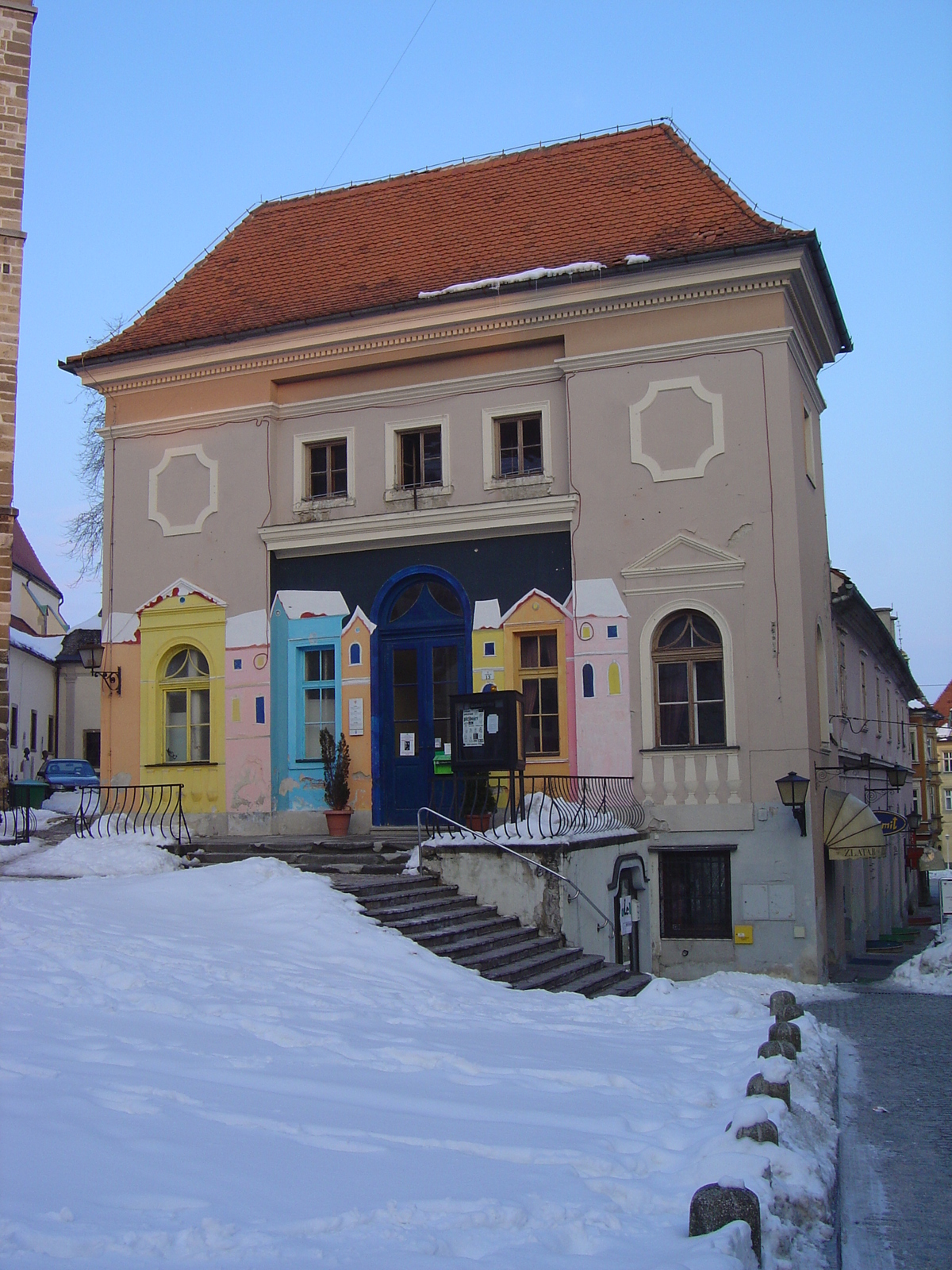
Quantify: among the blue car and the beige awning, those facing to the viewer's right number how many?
1

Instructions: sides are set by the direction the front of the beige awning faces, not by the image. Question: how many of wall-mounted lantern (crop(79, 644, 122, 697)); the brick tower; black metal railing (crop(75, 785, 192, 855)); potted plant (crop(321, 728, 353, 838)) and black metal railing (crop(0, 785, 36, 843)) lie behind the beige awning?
5

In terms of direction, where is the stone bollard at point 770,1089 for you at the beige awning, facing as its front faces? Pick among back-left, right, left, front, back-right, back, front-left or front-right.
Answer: right

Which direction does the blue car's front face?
toward the camera

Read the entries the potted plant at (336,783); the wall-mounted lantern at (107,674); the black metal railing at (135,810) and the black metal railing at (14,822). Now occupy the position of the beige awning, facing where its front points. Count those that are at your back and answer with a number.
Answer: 4

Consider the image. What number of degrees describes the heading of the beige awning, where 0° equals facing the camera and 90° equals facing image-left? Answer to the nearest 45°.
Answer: approximately 270°

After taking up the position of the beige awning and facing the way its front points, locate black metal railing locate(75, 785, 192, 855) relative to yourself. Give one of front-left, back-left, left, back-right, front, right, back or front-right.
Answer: back

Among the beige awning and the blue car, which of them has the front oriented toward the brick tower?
the blue car

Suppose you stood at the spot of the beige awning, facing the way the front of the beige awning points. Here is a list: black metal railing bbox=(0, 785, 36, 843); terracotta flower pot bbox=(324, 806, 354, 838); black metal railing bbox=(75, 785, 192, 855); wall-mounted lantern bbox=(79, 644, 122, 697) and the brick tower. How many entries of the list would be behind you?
5

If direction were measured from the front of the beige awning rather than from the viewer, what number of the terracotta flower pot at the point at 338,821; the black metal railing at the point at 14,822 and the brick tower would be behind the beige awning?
3

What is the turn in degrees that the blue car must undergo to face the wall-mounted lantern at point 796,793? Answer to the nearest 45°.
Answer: approximately 45° to its left
